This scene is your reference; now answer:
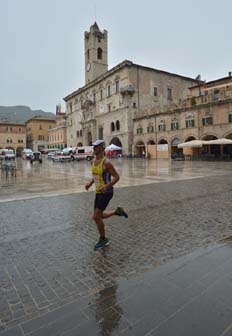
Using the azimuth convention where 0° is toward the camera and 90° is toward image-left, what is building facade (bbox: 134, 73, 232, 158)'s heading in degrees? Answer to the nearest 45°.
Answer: approximately 45°

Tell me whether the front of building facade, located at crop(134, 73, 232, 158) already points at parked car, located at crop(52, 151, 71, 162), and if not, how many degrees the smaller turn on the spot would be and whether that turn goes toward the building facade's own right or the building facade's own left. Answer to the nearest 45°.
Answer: approximately 45° to the building facade's own right

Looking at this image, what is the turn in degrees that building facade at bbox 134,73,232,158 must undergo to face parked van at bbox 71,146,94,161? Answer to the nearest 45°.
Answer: approximately 45° to its right

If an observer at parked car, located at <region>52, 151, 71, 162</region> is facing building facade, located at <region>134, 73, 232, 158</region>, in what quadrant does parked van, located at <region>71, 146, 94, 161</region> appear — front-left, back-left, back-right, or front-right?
front-left
